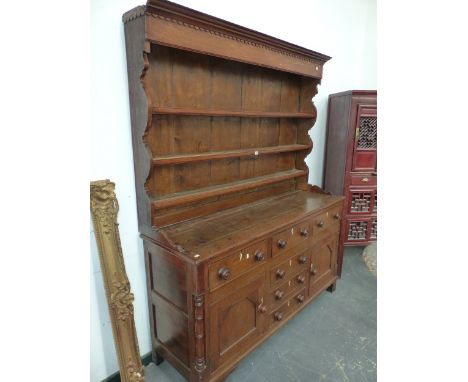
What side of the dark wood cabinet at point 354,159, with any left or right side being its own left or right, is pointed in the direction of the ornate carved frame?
right

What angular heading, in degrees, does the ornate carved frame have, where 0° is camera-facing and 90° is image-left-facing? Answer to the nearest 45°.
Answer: approximately 315°

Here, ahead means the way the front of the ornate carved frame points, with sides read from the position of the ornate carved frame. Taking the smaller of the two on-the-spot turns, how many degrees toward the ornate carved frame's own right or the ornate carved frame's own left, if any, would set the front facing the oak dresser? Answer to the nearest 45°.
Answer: approximately 45° to the ornate carved frame's own left

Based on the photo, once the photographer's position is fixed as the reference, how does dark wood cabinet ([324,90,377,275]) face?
facing the viewer and to the right of the viewer

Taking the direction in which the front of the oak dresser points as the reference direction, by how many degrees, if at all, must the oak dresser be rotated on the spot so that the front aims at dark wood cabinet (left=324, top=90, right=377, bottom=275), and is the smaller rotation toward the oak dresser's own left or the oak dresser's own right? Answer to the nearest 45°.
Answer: approximately 90° to the oak dresser's own left

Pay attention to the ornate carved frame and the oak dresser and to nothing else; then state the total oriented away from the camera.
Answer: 0

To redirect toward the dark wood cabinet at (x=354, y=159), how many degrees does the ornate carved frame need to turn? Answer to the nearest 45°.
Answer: approximately 45° to its left

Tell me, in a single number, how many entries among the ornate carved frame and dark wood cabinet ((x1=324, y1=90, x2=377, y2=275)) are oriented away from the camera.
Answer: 0

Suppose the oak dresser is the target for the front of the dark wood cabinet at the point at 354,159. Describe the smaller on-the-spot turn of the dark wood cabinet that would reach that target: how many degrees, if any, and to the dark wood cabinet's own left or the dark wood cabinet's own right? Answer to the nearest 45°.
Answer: approximately 90° to the dark wood cabinet's own right
